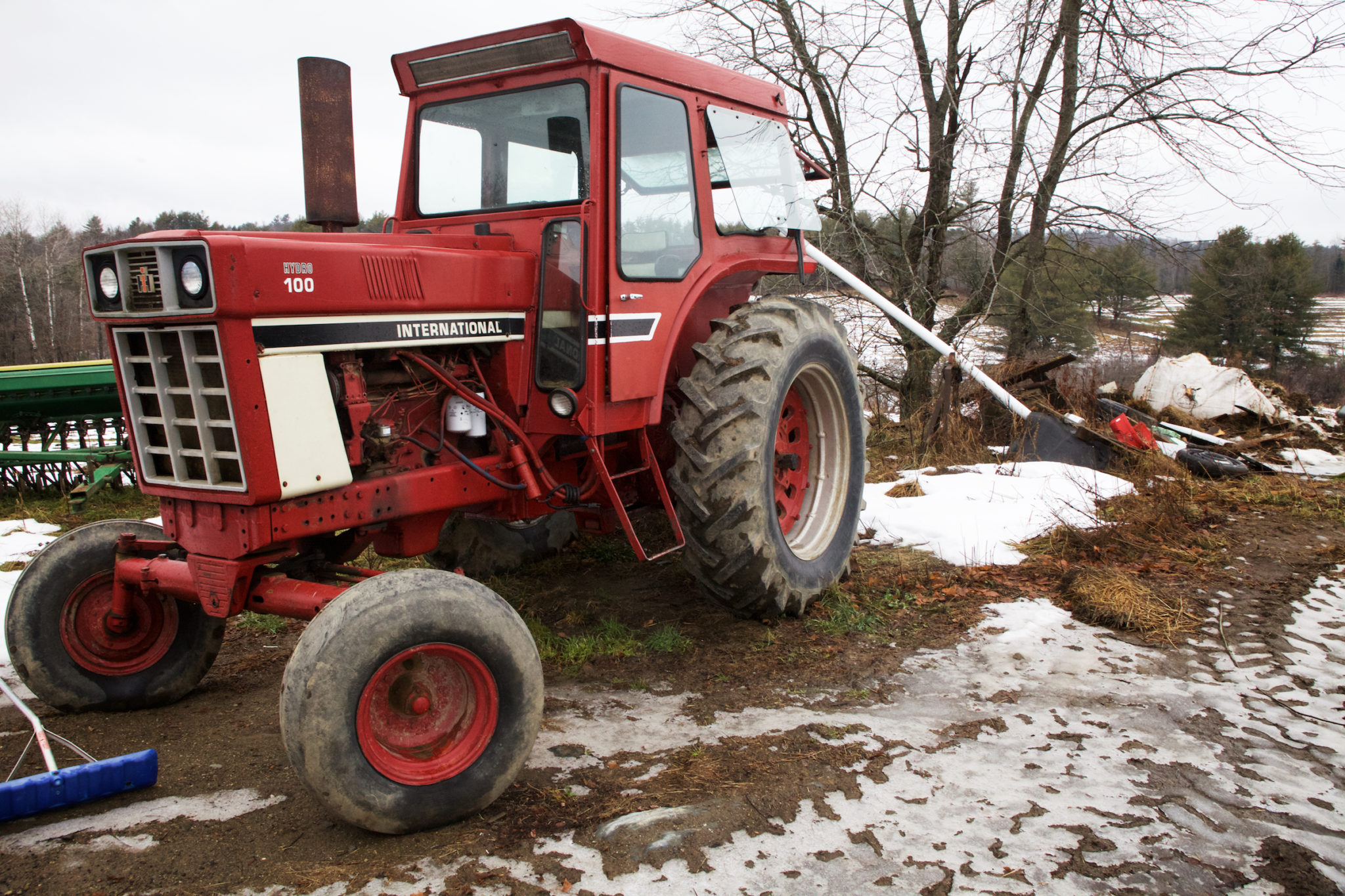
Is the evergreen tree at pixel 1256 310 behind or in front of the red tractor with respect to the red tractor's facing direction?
behind

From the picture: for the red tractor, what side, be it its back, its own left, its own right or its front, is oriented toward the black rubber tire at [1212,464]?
back

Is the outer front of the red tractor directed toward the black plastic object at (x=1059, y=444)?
no

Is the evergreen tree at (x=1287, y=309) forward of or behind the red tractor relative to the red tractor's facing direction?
behind

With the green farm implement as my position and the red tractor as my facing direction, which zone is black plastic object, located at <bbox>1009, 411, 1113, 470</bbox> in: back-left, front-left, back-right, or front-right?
front-left

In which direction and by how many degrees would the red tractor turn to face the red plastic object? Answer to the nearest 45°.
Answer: approximately 180°

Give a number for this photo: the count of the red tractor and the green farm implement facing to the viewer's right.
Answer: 0

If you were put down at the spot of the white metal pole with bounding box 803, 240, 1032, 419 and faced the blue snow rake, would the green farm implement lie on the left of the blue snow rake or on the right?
right

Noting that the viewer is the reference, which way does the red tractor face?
facing the viewer and to the left of the viewer

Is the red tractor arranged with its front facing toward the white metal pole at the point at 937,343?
no

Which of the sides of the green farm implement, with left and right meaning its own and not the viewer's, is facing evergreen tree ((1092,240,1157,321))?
left

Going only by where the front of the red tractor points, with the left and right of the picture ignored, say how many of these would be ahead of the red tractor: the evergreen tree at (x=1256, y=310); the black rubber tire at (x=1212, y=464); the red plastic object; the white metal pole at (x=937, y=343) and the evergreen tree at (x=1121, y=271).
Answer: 0

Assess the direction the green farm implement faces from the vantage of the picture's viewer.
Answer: facing the viewer
